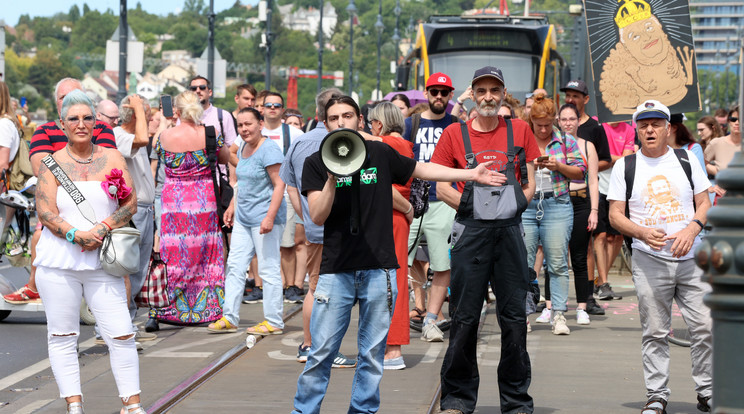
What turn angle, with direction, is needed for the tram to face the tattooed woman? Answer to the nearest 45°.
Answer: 0° — it already faces them

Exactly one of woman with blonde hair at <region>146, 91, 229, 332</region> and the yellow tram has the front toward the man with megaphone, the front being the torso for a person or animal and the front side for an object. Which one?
the yellow tram

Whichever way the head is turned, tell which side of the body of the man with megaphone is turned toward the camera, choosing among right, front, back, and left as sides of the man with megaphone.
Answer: front

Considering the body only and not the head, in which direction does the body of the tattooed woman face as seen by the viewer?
toward the camera

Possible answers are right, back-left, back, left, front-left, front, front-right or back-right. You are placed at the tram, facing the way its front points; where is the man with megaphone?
front

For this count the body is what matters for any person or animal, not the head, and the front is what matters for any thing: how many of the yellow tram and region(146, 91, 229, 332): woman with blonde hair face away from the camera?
1

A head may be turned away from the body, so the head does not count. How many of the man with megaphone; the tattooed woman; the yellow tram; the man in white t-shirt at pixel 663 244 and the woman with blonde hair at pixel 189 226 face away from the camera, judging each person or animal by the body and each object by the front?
1

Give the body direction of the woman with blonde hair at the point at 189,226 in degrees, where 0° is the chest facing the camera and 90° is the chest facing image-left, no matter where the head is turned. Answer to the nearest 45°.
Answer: approximately 180°

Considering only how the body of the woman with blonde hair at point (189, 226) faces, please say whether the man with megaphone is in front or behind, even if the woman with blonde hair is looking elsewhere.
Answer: behind

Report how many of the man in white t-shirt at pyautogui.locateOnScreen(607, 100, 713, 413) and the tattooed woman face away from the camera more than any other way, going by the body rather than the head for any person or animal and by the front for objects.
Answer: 0

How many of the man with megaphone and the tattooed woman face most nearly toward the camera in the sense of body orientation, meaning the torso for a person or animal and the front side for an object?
2
